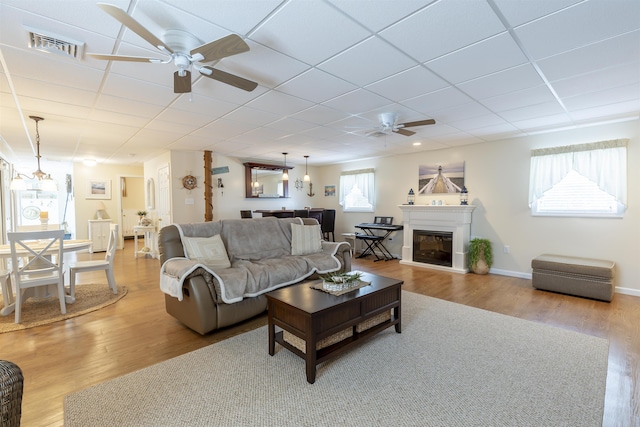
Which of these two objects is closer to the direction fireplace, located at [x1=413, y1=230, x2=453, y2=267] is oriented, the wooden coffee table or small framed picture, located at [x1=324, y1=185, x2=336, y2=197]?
the wooden coffee table

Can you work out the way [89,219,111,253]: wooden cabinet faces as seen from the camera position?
facing the viewer

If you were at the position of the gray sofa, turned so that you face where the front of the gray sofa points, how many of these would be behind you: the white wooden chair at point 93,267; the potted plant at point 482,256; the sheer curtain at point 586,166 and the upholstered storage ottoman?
1

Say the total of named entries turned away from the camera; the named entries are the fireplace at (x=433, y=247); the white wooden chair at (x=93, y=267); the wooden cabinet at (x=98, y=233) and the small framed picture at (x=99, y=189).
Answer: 0

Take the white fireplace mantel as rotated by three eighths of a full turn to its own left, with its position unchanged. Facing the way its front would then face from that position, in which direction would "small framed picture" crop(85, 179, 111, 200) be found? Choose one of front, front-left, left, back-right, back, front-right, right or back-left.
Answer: back

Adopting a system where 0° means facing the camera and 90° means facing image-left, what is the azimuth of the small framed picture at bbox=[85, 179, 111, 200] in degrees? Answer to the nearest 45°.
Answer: approximately 0°

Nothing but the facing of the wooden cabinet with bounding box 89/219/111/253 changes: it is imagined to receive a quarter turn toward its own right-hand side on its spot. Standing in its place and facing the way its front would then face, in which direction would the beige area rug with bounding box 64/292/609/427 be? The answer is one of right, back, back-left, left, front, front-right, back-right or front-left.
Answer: left

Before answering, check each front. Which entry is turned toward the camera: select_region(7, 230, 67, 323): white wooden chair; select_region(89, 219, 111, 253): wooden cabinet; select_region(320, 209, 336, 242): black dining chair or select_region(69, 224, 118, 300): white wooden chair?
the wooden cabinet

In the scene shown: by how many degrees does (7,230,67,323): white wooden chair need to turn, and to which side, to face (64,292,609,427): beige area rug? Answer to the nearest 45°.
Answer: approximately 135° to its right

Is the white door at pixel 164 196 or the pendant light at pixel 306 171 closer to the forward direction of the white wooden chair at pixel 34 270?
the white door

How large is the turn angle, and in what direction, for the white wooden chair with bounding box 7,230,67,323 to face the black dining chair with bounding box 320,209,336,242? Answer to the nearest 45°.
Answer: approximately 90° to its right

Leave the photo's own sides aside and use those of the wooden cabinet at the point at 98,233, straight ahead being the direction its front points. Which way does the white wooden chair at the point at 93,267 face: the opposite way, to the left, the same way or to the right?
to the right

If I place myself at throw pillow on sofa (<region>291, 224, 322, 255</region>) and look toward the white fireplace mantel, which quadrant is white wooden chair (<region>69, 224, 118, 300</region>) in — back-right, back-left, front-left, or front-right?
back-left

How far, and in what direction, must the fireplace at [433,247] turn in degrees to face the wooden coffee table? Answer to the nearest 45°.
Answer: approximately 45° to its left

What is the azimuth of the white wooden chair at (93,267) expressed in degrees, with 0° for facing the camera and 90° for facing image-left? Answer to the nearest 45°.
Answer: approximately 90°

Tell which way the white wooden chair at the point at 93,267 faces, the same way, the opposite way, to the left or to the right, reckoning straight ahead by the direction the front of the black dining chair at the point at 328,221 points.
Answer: to the left

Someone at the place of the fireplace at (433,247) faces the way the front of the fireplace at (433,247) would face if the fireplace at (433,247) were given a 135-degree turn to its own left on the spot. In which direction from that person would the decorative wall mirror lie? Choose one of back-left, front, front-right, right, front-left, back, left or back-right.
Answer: back

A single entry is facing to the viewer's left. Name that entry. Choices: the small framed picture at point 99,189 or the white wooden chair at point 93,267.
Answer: the white wooden chair

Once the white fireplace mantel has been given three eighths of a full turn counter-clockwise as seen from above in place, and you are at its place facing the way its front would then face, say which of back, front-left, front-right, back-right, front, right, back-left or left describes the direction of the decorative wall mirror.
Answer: back

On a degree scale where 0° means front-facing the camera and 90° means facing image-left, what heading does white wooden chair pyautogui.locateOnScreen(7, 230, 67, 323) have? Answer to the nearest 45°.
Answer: approximately 180°
